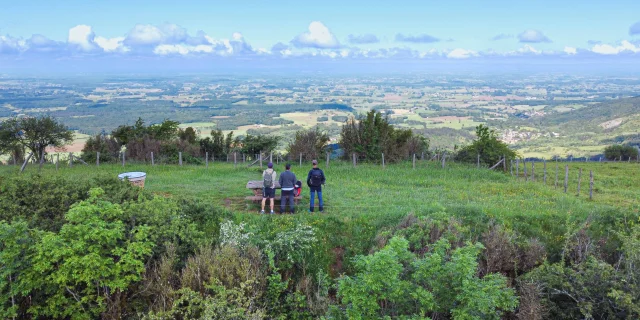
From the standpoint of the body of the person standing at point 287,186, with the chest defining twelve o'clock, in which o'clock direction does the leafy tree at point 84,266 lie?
The leafy tree is roughly at 7 o'clock from the person standing.

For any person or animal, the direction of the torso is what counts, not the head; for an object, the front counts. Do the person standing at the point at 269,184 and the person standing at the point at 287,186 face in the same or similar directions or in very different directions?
same or similar directions

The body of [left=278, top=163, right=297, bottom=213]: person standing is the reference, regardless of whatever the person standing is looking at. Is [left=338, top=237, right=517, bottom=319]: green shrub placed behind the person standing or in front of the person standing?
behind

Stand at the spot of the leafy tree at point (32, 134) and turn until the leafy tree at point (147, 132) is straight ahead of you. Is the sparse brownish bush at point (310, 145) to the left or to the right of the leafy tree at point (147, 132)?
right

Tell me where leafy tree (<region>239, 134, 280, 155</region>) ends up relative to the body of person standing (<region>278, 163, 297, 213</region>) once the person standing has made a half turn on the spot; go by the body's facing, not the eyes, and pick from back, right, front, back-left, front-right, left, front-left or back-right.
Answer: back

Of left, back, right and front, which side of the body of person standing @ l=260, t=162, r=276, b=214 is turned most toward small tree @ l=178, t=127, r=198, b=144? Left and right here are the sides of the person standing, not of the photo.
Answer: front

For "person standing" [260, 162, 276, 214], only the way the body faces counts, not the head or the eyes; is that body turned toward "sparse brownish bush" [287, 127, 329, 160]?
yes

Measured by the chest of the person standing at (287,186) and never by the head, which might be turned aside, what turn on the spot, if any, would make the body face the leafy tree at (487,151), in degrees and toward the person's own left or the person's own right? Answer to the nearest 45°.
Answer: approximately 45° to the person's own right

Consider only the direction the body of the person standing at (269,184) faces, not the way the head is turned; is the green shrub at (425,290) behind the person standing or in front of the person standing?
behind

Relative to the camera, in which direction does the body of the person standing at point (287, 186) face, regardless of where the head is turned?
away from the camera

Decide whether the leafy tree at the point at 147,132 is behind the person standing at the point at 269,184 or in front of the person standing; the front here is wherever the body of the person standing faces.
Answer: in front

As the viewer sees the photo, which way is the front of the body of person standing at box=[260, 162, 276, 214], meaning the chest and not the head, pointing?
away from the camera

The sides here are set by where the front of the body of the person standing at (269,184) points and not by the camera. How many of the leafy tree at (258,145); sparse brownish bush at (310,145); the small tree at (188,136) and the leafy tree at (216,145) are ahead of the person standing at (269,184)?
4

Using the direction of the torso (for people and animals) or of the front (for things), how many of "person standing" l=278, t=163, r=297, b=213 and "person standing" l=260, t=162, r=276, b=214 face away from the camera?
2
